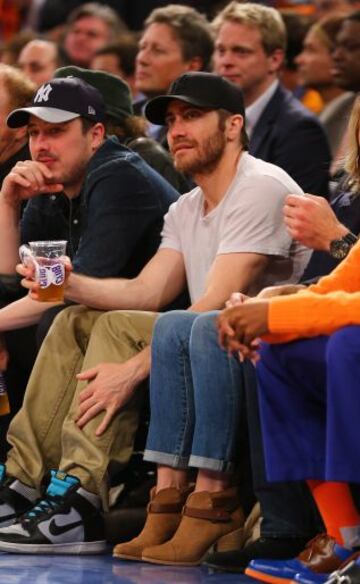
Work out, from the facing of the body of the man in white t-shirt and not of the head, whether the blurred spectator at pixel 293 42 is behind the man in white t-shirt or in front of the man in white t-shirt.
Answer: behind

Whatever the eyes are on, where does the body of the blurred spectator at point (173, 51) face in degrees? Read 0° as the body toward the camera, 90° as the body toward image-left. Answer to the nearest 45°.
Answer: approximately 45°

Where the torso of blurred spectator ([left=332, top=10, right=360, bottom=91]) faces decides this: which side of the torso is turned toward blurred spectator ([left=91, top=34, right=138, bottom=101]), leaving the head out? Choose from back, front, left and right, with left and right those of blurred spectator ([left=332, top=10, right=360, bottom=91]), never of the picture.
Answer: right

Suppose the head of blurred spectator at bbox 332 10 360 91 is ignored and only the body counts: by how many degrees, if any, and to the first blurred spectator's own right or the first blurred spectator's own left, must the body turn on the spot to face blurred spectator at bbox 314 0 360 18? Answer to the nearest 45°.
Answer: approximately 135° to the first blurred spectator's own right

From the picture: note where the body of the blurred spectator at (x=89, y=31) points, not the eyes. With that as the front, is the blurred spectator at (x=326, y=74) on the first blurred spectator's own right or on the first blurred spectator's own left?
on the first blurred spectator's own left

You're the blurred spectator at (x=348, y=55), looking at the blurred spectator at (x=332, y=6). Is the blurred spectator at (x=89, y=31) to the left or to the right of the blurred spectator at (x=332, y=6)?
left
